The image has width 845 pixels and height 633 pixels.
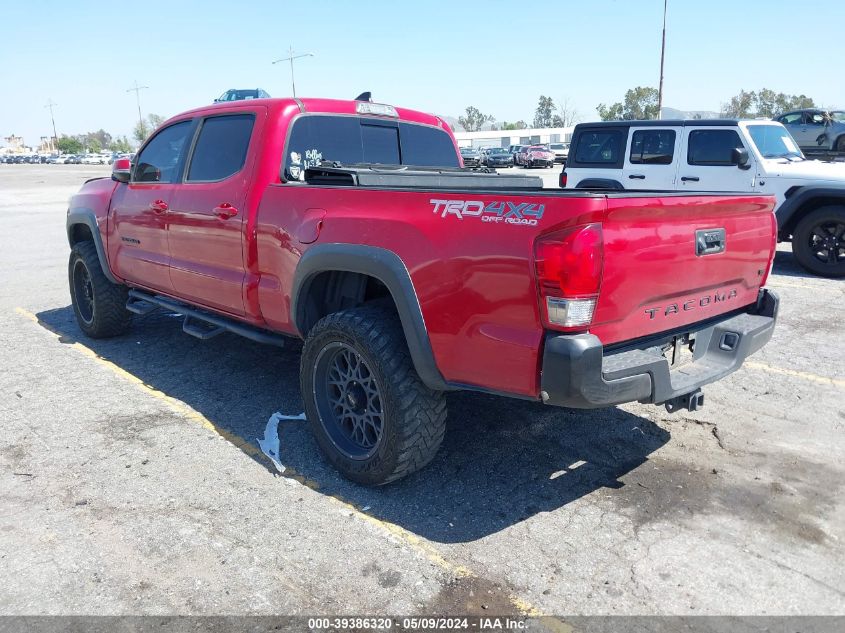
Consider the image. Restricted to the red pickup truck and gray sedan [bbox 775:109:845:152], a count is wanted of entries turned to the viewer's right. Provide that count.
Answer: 1

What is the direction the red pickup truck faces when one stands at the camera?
facing away from the viewer and to the left of the viewer

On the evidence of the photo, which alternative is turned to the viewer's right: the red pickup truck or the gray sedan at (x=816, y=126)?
the gray sedan

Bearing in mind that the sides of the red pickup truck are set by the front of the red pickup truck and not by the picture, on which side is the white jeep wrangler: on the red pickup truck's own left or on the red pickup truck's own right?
on the red pickup truck's own right

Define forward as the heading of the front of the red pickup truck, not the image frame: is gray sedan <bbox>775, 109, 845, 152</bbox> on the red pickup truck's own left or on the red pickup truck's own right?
on the red pickup truck's own right

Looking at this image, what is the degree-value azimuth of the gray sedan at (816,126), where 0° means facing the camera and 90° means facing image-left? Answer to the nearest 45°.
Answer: approximately 270°

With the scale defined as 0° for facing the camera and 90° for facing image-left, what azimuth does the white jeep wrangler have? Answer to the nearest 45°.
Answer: approximately 315°
